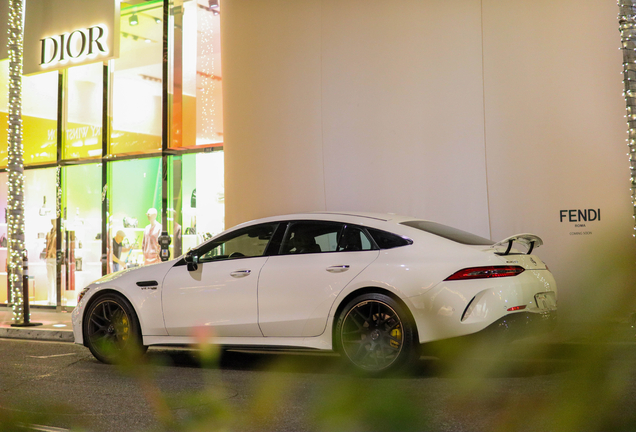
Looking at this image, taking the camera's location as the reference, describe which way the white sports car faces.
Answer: facing away from the viewer and to the left of the viewer

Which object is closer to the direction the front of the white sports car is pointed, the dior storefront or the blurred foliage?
the dior storefront

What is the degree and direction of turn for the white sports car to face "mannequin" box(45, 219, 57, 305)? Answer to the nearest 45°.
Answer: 0° — it already faces it

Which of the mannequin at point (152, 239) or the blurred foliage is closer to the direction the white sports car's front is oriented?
the mannequin

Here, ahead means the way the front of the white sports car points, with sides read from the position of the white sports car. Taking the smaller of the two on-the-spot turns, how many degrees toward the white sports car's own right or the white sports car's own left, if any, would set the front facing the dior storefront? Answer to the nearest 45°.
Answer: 0° — it already faces it

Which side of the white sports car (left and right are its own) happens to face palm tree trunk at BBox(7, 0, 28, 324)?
front

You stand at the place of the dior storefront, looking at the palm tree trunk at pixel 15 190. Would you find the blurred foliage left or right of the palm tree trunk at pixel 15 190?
left
